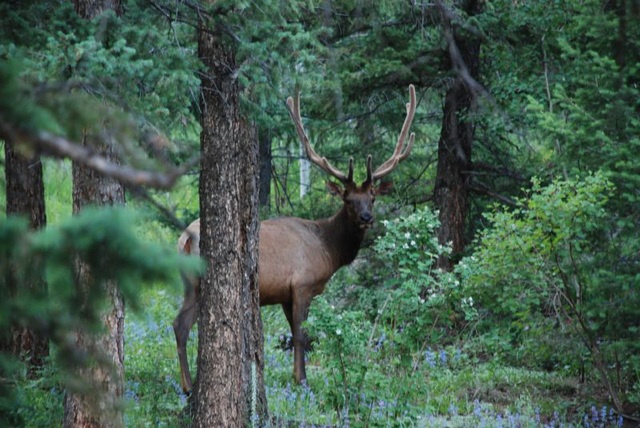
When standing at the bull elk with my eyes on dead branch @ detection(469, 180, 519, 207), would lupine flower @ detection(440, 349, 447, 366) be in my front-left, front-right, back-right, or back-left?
front-right

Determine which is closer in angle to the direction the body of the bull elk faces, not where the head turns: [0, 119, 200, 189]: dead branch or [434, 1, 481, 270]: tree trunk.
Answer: the tree trunk

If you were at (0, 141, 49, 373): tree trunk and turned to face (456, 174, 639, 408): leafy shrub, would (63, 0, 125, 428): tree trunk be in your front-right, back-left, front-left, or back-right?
front-right

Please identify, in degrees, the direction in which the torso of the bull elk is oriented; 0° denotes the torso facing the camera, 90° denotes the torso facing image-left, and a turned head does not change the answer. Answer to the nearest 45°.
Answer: approximately 270°

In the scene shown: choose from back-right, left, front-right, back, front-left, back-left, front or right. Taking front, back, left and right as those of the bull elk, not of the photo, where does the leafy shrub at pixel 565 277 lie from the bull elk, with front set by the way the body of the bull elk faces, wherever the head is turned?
front-right

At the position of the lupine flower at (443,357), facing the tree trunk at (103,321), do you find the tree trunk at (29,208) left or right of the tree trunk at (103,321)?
right

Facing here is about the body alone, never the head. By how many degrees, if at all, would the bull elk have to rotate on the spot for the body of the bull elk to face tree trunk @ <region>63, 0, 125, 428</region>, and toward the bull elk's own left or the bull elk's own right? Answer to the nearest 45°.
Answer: approximately 90° to the bull elk's own right

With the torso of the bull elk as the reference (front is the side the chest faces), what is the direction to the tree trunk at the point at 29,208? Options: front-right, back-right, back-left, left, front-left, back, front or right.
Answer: back-right

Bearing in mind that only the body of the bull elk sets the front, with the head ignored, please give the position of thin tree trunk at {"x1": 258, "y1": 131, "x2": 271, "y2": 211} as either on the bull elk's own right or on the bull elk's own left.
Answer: on the bull elk's own left

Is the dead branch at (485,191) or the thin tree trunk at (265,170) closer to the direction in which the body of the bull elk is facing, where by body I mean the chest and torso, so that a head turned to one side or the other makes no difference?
the dead branch

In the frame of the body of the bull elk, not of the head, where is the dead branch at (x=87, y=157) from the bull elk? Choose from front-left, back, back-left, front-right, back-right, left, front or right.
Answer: right

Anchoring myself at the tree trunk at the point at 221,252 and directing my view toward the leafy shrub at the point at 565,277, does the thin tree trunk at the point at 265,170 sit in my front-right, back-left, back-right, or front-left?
front-left

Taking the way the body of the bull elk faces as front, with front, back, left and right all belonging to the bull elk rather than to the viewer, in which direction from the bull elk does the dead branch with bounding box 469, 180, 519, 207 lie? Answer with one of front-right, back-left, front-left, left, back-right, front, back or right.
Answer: front-left

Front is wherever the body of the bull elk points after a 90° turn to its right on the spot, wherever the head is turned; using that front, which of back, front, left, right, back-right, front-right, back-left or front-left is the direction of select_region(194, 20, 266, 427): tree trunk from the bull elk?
front
